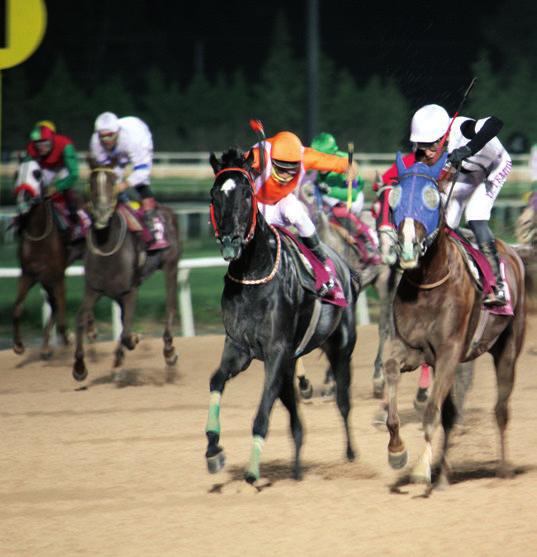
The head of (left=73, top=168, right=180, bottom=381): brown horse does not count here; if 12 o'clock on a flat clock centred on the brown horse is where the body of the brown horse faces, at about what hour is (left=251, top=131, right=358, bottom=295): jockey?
The jockey is roughly at 10 o'clock from the brown horse.

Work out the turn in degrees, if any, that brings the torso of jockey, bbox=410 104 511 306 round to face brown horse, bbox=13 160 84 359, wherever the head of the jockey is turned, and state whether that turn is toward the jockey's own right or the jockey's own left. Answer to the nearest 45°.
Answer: approximately 90° to the jockey's own right

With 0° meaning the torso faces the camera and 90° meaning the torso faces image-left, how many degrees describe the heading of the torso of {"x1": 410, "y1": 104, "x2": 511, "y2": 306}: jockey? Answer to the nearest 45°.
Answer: approximately 45°

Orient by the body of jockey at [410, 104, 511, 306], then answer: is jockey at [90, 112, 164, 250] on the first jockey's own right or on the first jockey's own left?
on the first jockey's own right

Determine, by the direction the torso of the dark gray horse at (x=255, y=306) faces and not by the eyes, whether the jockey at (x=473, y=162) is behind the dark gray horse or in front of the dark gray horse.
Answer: behind

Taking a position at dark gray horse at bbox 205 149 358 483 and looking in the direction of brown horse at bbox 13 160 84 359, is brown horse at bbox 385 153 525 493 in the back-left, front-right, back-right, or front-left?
back-right

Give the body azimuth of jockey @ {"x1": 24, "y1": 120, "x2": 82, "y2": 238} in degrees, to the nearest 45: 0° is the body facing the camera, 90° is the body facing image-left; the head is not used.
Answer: approximately 45°

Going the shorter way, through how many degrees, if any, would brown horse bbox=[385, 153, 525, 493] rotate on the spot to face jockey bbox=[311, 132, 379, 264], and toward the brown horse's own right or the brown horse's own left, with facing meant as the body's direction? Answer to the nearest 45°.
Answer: approximately 135° to the brown horse's own right

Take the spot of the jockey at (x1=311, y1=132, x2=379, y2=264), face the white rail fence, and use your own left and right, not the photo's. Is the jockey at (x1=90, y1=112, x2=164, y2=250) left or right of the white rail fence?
left
